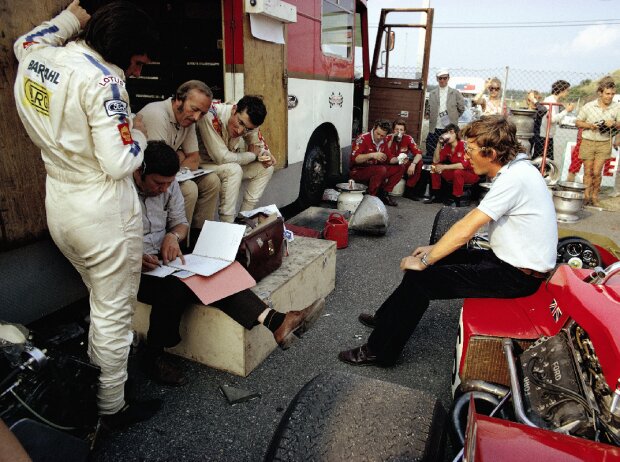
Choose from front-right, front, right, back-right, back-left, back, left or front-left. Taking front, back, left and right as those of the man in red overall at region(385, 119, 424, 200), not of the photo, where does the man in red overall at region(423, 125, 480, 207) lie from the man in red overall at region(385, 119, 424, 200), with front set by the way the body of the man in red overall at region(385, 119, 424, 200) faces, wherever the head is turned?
left

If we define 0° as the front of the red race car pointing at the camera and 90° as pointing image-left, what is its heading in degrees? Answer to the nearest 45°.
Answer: approximately 180°

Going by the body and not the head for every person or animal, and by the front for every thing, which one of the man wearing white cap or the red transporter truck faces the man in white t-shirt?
the man wearing white cap

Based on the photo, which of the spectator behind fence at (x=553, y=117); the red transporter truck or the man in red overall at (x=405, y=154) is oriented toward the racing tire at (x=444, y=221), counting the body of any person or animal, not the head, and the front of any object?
the man in red overall

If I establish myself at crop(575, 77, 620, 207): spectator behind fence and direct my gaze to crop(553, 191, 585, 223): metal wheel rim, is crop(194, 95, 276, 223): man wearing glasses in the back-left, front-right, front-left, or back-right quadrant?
front-right

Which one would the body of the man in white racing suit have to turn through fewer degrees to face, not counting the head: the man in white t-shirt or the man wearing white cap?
the man wearing white cap

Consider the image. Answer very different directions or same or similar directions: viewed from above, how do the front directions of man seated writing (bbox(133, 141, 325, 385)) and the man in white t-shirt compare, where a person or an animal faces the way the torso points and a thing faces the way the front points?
very different directions

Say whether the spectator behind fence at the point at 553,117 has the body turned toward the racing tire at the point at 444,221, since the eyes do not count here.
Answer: no

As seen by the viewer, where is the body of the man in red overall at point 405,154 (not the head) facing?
toward the camera

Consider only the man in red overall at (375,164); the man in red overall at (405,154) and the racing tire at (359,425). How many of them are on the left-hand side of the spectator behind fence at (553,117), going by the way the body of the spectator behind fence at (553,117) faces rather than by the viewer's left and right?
0

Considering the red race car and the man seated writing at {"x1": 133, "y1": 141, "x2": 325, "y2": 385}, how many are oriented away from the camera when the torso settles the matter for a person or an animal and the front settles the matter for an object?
1

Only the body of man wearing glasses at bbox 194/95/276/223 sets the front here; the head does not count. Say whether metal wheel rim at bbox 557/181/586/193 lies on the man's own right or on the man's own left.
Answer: on the man's own left

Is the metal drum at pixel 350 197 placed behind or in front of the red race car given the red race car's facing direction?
in front

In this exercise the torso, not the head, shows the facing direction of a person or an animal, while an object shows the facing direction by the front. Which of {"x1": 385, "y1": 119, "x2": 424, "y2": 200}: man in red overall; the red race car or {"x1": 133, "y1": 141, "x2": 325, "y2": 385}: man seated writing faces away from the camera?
the red race car

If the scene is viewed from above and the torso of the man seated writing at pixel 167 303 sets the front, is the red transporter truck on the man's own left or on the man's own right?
on the man's own left

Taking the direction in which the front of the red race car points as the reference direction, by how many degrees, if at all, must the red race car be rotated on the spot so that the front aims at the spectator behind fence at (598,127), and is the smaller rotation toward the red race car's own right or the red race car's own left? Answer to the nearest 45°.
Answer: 0° — it already faces them

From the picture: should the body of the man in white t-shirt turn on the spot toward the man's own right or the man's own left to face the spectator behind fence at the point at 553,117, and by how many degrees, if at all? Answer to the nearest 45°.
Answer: approximately 90° to the man's own right

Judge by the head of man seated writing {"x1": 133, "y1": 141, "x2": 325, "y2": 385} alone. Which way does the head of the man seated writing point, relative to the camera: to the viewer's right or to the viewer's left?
to the viewer's right

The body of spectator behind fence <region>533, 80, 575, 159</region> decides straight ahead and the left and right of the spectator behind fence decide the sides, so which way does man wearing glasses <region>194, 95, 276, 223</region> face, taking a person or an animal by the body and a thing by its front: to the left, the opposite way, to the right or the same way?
the same way
